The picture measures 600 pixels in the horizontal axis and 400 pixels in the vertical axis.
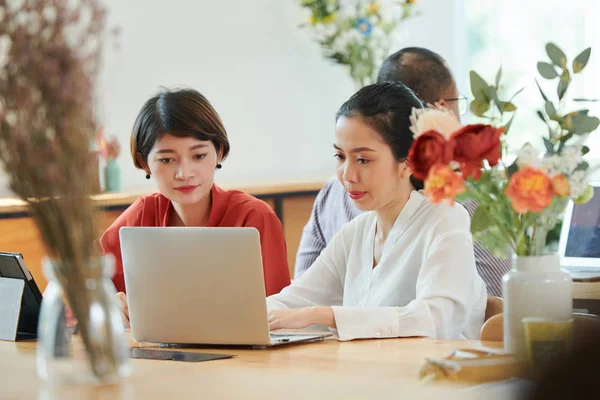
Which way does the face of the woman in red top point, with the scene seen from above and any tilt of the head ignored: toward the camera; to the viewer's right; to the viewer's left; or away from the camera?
toward the camera

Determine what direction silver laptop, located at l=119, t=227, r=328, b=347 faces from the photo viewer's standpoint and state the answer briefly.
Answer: facing away from the viewer and to the right of the viewer

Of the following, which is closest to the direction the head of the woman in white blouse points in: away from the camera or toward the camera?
toward the camera

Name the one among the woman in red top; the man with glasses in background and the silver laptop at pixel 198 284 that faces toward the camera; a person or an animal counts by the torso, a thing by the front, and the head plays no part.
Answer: the woman in red top

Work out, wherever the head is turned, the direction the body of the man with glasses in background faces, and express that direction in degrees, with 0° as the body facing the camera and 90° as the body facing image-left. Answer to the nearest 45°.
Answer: approximately 225°

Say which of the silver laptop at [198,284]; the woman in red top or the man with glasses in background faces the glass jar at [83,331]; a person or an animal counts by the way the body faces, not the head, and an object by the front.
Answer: the woman in red top

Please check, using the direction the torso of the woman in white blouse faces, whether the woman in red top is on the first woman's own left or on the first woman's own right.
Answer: on the first woman's own right

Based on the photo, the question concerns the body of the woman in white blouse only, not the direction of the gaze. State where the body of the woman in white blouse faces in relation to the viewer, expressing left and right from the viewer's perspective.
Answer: facing the viewer and to the left of the viewer

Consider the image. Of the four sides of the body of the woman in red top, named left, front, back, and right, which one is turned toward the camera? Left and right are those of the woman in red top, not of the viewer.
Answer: front

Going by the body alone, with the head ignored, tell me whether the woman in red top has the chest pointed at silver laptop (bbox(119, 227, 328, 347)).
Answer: yes

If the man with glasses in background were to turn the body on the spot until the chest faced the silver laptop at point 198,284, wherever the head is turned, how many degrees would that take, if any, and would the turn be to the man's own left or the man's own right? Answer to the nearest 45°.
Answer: approximately 135° to the man's own right

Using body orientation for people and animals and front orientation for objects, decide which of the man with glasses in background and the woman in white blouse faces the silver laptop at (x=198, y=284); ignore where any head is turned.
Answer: the woman in white blouse

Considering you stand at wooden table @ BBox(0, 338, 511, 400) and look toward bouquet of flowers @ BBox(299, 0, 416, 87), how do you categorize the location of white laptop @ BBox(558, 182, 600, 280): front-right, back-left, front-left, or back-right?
front-right

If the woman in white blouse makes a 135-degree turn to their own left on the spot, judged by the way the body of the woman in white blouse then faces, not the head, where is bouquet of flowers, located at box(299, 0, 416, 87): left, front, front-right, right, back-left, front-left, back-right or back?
left

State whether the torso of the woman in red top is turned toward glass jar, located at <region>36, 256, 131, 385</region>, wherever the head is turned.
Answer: yes

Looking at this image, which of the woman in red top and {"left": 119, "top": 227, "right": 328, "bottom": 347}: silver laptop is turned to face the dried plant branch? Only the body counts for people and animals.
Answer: the woman in red top
